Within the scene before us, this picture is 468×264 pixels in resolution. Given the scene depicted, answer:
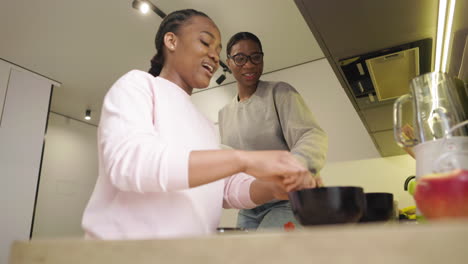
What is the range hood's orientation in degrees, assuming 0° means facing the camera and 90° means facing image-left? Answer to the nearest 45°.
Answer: approximately 90°

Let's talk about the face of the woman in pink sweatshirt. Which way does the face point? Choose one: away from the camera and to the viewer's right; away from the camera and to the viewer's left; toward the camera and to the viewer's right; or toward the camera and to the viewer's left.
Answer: toward the camera and to the viewer's right

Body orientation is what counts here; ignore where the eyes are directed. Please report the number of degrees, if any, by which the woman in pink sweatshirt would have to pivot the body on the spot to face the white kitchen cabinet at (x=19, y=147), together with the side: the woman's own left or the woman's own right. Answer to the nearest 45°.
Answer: approximately 180°

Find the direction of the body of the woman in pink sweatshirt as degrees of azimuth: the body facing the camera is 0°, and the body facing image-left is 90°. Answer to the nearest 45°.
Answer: approximately 315°

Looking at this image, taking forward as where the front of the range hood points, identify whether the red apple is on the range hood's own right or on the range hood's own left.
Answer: on the range hood's own left

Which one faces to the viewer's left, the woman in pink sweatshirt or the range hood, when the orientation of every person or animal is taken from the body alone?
the range hood

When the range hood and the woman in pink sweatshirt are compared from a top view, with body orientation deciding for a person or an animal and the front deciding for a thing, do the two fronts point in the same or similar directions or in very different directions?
very different directions

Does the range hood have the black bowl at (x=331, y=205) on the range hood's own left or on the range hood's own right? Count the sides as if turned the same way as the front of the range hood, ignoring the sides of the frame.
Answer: on the range hood's own left

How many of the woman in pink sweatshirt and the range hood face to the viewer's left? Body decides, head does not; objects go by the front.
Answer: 1
